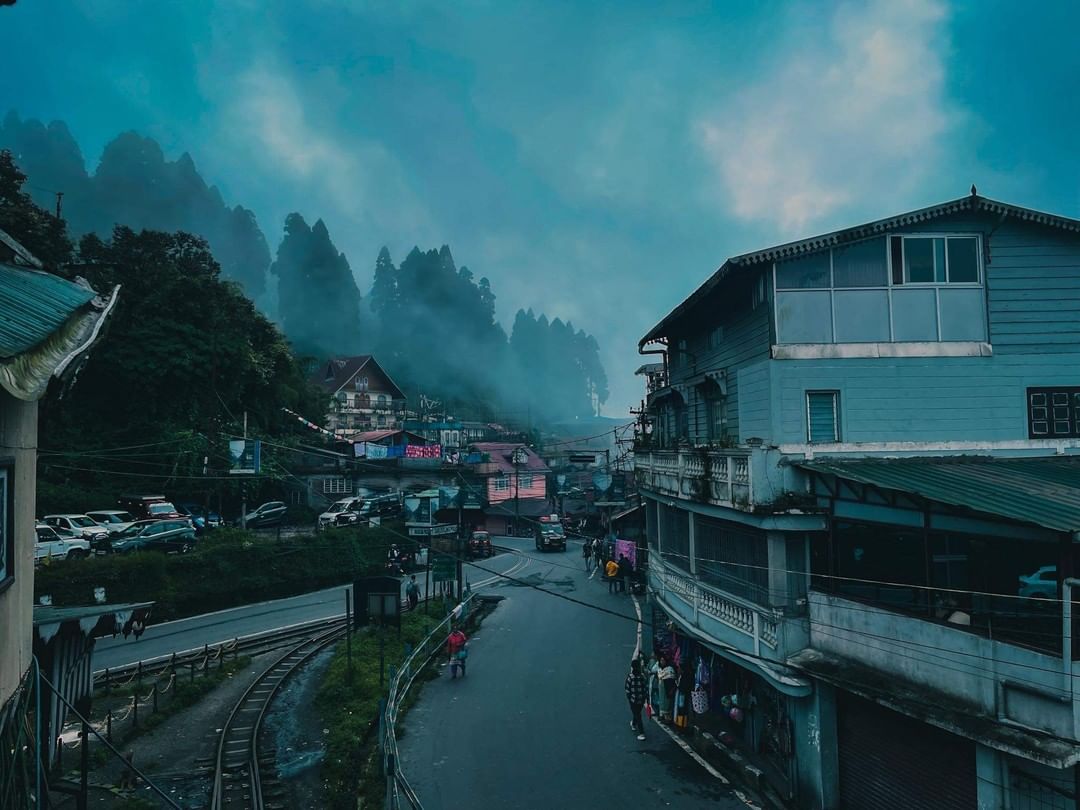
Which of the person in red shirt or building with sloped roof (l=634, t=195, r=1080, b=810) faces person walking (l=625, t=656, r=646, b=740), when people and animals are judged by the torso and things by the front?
the building with sloped roof

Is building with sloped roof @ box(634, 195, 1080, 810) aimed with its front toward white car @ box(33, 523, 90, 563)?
yes

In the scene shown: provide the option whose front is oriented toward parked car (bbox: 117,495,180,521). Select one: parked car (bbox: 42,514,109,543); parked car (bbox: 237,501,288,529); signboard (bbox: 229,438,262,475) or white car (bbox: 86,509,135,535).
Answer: parked car (bbox: 237,501,288,529)

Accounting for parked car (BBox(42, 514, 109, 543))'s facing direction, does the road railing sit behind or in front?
in front

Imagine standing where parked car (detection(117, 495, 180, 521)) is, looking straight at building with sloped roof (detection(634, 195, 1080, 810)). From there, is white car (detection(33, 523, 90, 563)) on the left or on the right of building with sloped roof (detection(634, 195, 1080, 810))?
right

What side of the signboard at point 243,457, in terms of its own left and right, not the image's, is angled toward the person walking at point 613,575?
left

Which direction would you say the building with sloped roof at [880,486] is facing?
to the viewer's left

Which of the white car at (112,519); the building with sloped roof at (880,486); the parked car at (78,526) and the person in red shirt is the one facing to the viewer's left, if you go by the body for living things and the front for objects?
the building with sloped roof

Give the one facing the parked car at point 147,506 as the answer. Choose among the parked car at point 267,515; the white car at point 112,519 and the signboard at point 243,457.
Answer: the parked car at point 267,515

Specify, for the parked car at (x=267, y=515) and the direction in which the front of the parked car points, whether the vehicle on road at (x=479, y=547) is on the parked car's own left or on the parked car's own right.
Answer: on the parked car's own left

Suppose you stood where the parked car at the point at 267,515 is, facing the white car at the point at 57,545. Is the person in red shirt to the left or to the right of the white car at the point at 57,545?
left
